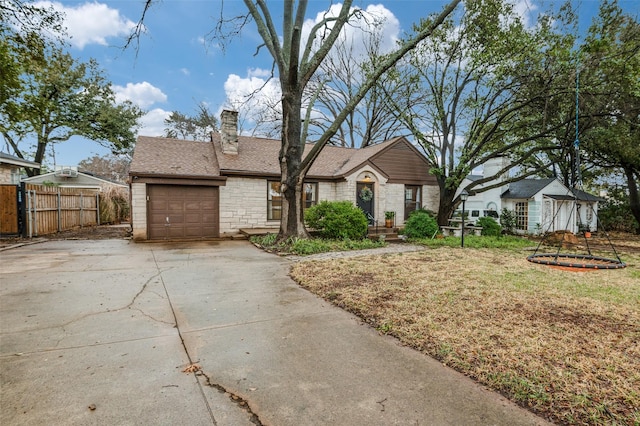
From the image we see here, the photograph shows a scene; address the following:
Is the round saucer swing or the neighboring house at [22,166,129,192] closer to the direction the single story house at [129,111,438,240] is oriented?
the round saucer swing

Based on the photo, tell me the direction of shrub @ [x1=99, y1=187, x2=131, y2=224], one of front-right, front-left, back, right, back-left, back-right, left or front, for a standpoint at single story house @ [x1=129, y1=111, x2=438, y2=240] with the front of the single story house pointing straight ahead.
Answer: back-right

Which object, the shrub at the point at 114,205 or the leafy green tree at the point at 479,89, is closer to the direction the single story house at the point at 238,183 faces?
the leafy green tree

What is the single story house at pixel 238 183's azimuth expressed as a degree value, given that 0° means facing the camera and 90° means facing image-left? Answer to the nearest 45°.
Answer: approximately 0°

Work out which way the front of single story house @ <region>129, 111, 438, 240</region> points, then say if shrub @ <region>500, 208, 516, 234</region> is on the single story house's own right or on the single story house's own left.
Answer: on the single story house's own left

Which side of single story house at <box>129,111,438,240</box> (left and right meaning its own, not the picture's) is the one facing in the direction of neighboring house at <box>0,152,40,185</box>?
right

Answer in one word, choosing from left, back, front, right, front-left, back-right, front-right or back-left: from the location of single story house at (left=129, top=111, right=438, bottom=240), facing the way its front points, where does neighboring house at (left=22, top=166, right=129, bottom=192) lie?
back-right

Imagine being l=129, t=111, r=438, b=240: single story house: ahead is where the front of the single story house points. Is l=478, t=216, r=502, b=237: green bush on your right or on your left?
on your left

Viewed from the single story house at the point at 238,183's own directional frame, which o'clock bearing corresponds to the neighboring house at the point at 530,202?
The neighboring house is roughly at 9 o'clock from the single story house.

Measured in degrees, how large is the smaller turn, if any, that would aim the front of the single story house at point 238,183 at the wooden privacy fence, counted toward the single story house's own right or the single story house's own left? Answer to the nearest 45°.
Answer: approximately 90° to the single story house's own right

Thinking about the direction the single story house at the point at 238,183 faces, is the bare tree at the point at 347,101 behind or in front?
behind
